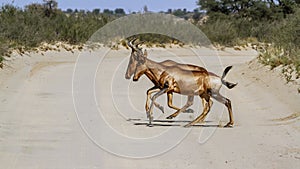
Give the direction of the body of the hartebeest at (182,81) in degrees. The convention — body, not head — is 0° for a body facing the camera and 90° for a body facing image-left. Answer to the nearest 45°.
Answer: approximately 90°
